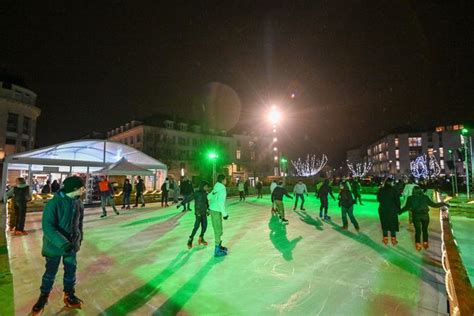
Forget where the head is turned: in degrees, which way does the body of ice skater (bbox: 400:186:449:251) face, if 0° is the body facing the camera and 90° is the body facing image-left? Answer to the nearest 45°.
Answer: approximately 180°

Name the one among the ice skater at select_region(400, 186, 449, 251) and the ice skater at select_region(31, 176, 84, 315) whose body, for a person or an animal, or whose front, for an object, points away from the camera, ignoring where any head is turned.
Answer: the ice skater at select_region(400, 186, 449, 251)

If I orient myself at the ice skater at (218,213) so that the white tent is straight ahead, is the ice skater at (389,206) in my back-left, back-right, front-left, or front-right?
back-right

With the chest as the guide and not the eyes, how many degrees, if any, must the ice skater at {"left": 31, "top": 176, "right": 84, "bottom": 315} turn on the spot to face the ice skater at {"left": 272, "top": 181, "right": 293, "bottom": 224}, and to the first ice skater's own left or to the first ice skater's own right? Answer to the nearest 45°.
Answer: approximately 90° to the first ice skater's own left

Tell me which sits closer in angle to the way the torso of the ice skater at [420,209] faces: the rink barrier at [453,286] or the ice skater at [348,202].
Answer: the ice skater

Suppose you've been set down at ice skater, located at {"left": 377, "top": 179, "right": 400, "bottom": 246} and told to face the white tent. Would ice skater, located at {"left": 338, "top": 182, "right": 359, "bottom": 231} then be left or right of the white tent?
right

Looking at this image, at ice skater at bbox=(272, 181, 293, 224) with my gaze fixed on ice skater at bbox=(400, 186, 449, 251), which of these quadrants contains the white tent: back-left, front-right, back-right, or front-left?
back-right

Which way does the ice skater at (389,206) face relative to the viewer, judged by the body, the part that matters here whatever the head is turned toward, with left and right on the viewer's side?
facing away from the viewer
